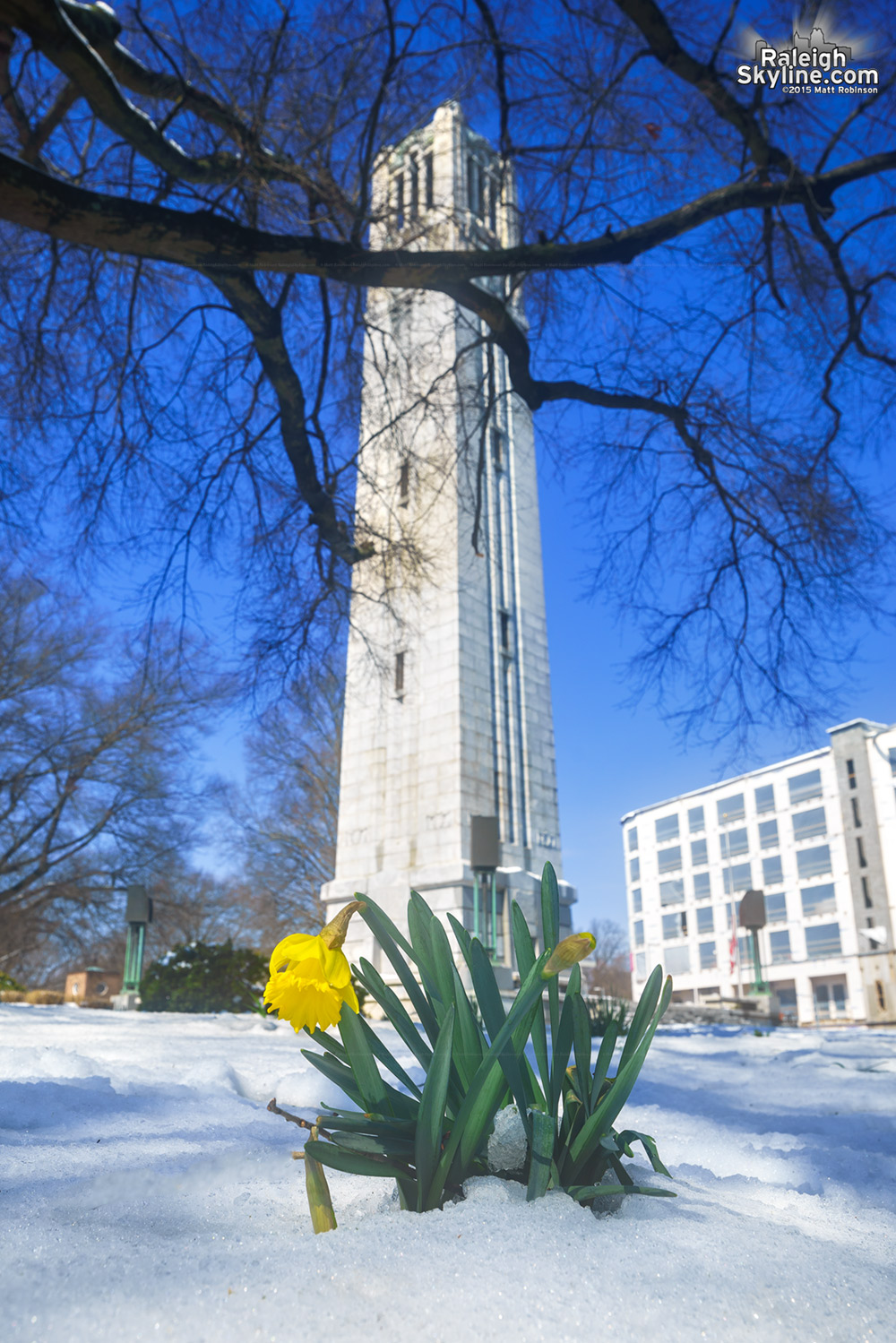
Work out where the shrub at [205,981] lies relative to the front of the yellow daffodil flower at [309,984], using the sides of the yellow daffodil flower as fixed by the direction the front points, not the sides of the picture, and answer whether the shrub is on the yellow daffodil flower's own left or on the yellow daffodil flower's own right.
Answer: on the yellow daffodil flower's own right

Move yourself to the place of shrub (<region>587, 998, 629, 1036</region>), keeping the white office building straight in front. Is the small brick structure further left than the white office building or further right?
left

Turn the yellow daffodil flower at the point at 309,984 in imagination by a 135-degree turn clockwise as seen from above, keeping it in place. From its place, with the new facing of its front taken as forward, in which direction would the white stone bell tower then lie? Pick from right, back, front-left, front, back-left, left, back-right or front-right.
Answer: front

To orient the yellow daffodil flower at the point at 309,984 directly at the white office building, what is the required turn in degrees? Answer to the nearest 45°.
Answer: approximately 180°

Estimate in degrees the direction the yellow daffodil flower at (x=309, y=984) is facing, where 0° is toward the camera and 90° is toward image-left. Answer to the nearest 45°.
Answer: approximately 45°

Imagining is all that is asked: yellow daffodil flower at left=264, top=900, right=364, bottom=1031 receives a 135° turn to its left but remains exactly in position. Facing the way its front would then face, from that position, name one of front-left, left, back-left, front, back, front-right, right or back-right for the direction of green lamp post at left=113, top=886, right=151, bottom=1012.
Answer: left

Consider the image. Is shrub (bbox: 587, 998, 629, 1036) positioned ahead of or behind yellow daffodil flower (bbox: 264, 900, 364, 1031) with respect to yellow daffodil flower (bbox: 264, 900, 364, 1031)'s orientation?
behind

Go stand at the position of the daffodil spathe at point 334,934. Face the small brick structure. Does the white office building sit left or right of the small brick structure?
right

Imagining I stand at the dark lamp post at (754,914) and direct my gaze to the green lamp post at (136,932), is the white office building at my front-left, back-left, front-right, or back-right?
back-right

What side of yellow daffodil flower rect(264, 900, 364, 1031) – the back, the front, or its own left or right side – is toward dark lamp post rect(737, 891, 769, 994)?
back
